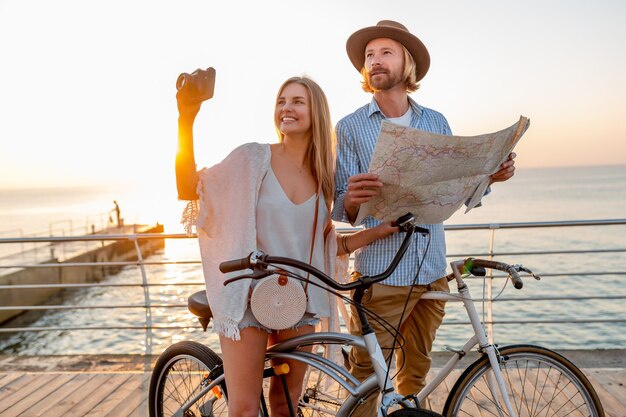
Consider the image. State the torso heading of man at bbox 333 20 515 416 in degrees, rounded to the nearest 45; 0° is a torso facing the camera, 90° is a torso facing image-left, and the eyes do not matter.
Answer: approximately 0°
